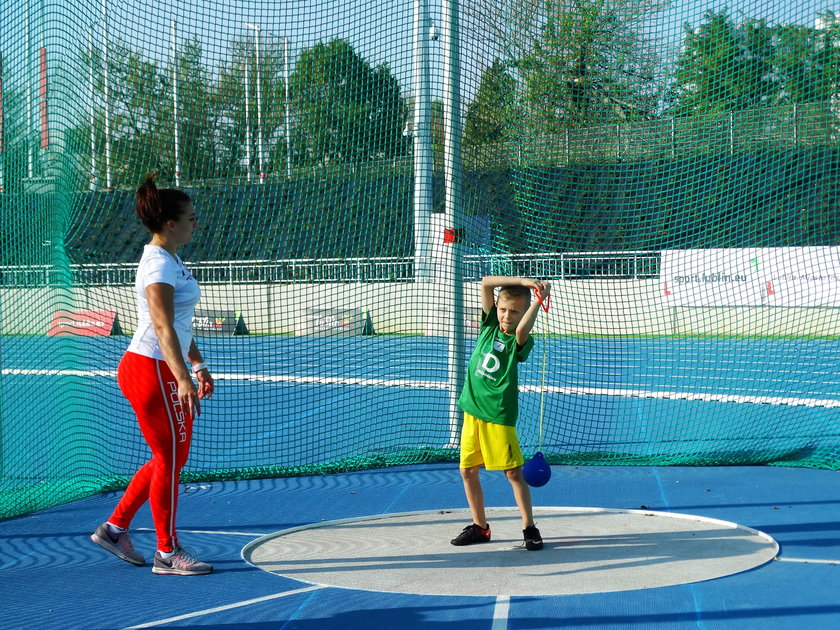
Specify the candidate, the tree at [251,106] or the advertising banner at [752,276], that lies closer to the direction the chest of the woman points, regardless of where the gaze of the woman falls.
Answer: the advertising banner

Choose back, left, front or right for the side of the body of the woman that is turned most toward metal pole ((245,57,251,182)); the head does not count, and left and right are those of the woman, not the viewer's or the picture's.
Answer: left

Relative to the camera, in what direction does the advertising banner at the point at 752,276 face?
facing the viewer

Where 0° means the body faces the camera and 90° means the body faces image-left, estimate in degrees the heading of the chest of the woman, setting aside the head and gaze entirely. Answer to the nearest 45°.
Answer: approximately 270°

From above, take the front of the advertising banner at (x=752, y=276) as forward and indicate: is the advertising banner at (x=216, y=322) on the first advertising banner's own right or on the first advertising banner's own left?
on the first advertising banner's own right

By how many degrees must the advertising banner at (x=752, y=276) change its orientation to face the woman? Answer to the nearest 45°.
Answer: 0° — it already faces them

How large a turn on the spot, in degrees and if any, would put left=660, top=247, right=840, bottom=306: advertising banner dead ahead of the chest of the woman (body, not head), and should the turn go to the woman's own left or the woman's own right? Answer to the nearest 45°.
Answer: approximately 45° to the woman's own left

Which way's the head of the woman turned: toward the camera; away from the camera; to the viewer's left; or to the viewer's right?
to the viewer's right

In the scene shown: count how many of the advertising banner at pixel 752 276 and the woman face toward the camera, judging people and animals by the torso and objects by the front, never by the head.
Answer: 1

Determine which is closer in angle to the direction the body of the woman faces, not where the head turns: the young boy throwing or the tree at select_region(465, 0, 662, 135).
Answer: the young boy throwing
